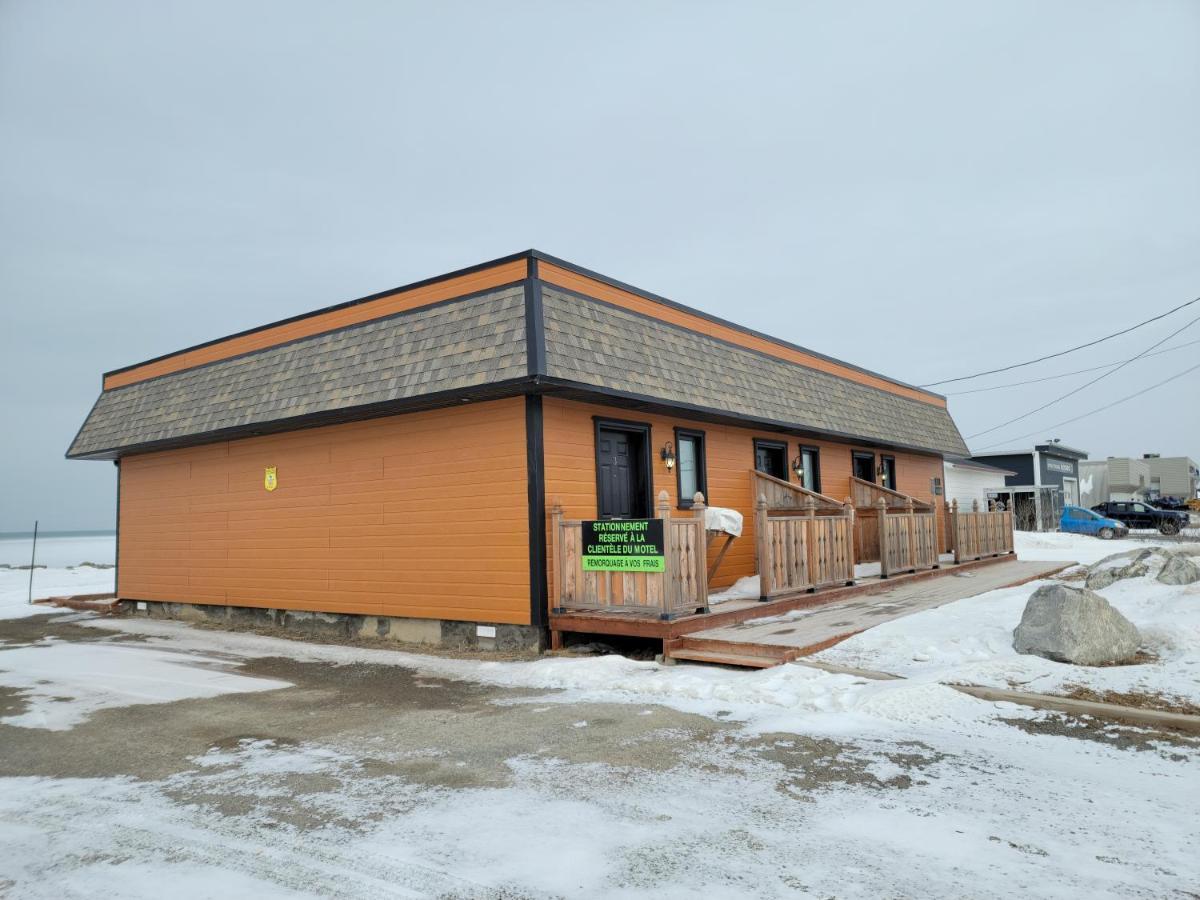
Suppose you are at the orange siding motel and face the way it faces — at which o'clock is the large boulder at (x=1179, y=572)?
The large boulder is roughly at 11 o'clock from the orange siding motel.

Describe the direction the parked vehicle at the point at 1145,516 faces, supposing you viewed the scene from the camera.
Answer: facing to the right of the viewer

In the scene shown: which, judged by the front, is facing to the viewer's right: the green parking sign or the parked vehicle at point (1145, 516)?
the parked vehicle

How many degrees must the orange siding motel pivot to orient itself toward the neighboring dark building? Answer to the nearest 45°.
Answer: approximately 90° to its left

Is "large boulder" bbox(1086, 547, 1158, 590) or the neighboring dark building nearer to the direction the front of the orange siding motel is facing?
the large boulder

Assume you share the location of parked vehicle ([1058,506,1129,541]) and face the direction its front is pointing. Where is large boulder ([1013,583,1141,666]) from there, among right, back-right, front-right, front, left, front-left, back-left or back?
front-right

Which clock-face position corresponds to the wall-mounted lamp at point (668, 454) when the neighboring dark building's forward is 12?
The wall-mounted lamp is roughly at 2 o'clock from the neighboring dark building.
